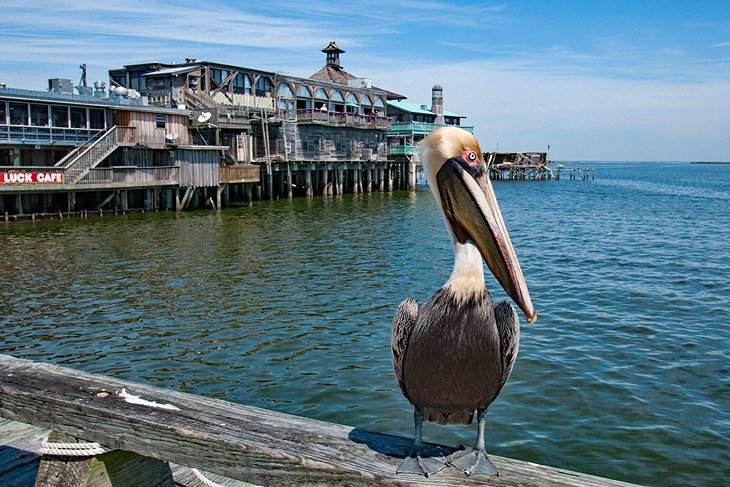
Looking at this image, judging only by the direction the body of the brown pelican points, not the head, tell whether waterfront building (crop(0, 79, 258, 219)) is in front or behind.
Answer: behind

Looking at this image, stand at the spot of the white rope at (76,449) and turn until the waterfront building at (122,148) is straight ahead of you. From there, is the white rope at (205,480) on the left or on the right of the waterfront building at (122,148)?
right

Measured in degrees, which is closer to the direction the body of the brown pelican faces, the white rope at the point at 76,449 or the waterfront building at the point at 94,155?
the white rope

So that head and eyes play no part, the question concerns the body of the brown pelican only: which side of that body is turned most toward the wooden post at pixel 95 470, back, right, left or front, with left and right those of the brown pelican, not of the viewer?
right

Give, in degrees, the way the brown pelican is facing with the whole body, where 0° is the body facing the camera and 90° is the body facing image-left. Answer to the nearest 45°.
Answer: approximately 0°

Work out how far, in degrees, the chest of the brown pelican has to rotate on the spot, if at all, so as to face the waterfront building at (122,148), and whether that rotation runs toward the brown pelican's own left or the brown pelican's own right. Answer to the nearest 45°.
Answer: approximately 135° to the brown pelican's own right

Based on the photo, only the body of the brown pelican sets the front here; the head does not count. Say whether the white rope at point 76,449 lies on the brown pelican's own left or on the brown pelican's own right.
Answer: on the brown pelican's own right
